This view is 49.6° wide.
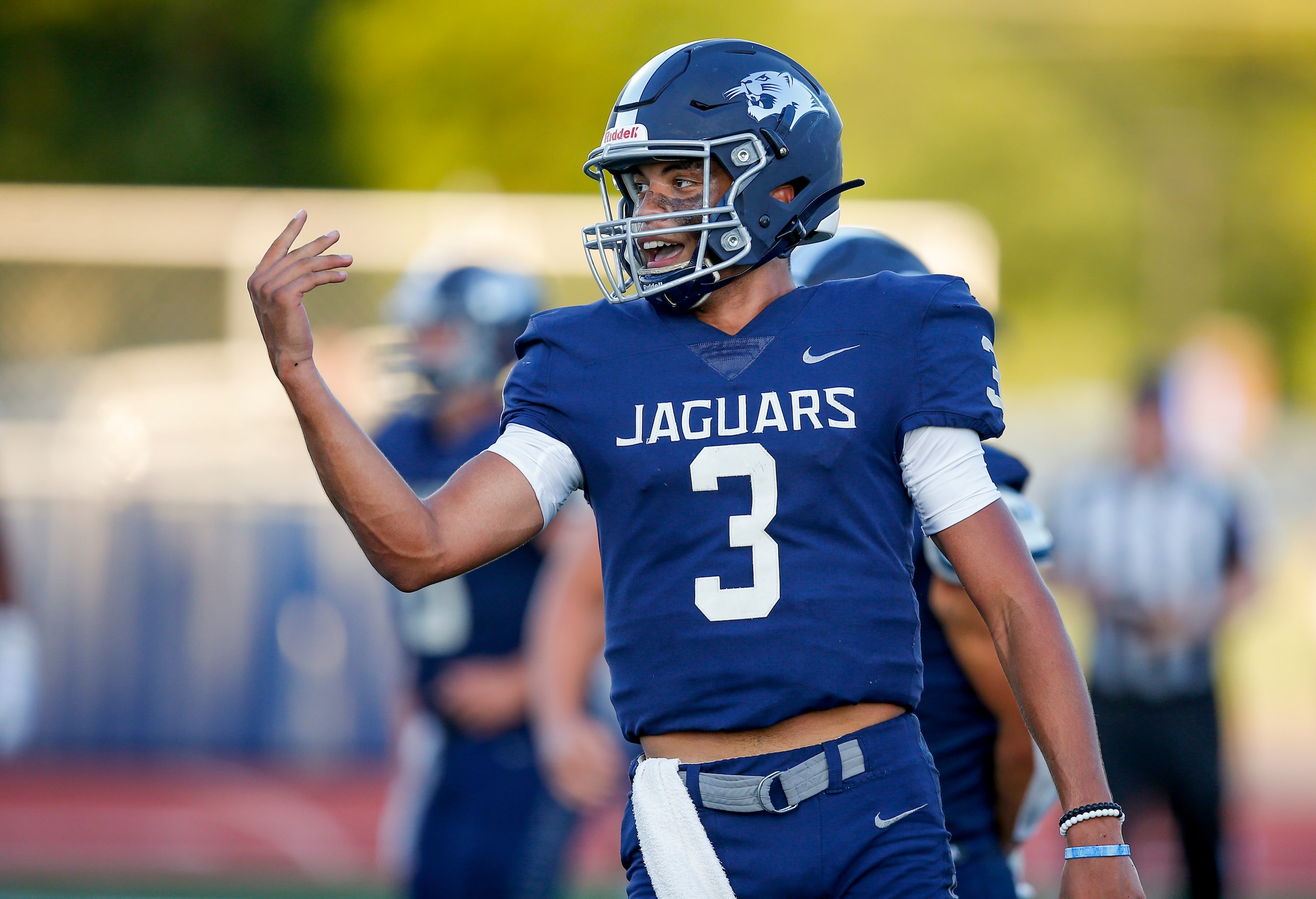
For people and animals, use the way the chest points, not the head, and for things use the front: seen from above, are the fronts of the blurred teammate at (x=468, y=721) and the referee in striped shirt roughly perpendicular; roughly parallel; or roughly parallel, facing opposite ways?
roughly parallel

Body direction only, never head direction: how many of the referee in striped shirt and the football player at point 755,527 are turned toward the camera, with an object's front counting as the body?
2

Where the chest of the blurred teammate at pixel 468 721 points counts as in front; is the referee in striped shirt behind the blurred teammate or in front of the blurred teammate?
behind

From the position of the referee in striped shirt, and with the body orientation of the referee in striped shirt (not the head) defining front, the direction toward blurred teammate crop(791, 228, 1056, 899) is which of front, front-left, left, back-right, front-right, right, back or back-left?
front

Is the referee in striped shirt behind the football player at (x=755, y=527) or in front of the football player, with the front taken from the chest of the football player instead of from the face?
behind

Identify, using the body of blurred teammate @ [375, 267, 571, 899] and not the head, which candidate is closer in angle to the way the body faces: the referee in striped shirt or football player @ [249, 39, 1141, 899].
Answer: the football player

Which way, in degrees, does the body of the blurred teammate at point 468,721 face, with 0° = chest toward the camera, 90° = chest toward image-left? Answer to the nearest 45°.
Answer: approximately 45°

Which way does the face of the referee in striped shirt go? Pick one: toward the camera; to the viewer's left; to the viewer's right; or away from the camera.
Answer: toward the camera

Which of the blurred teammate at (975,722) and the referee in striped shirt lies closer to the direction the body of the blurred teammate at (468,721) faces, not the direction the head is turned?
the blurred teammate

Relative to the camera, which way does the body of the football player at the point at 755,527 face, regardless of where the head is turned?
toward the camera

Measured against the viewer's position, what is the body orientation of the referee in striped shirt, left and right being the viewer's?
facing the viewer
